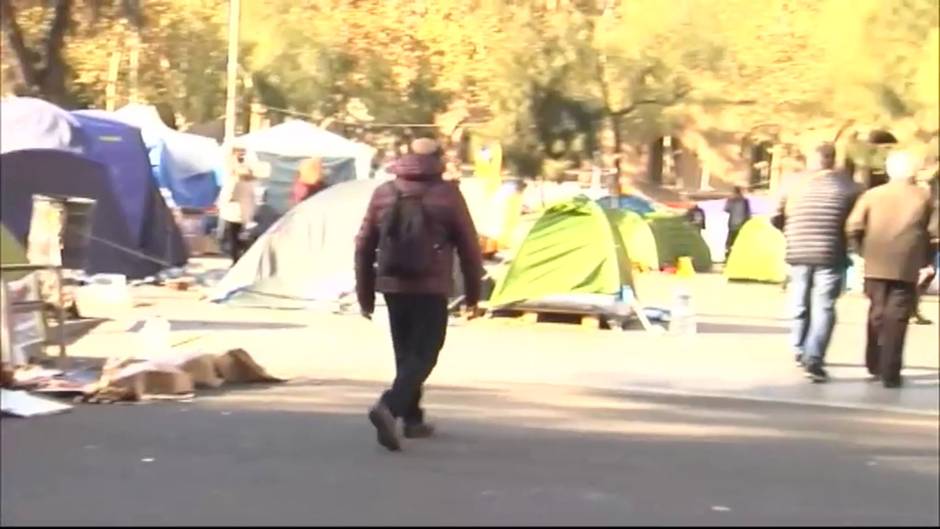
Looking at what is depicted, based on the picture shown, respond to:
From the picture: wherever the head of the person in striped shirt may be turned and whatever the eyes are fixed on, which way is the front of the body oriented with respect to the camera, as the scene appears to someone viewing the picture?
away from the camera

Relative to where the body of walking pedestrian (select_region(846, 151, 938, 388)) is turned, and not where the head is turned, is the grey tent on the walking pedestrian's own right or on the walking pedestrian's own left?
on the walking pedestrian's own left

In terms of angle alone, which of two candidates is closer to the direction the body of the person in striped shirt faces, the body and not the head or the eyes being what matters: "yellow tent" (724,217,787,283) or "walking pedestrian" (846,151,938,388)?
the yellow tent

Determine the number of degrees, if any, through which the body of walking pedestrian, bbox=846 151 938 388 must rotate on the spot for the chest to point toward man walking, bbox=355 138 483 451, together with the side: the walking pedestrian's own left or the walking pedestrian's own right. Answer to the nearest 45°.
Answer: approximately 135° to the walking pedestrian's own left

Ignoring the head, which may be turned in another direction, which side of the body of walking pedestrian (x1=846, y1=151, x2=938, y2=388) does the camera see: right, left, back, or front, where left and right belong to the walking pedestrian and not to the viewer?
back

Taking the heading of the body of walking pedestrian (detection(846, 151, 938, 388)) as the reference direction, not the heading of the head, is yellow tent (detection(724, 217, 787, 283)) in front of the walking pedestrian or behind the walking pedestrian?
in front

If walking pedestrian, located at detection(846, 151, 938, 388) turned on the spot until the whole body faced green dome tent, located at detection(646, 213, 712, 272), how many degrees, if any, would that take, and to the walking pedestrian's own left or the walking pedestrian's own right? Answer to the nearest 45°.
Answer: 0° — they already face it

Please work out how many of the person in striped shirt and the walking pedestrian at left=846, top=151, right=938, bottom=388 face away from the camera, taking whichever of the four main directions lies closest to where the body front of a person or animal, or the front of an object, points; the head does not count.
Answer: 2
